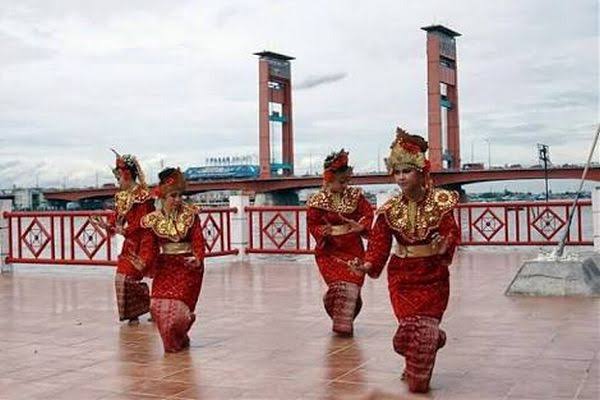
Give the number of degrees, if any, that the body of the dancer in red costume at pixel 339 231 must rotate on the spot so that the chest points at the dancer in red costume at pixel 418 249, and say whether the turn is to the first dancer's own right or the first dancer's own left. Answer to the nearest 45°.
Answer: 0° — they already face them

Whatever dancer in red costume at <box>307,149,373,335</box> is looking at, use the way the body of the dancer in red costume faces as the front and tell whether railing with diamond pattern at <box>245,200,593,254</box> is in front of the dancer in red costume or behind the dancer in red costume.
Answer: behind

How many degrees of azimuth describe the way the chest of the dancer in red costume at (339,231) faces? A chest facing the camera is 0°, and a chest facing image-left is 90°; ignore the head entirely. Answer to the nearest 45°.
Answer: approximately 0°

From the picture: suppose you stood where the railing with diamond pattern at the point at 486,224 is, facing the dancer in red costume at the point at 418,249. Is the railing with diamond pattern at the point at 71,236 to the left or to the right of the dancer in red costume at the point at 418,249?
right

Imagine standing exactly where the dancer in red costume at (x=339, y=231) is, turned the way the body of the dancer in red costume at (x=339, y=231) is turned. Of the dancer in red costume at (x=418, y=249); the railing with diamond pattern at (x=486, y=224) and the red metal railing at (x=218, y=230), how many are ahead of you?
1

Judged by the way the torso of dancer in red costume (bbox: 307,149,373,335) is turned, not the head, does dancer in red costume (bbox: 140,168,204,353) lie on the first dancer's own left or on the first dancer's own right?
on the first dancer's own right

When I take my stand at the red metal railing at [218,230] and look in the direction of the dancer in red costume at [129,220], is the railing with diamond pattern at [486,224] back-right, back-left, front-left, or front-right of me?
back-left

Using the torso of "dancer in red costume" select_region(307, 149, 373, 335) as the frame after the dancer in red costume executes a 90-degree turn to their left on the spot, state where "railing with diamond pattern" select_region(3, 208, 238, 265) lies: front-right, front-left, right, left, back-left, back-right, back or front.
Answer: back-left

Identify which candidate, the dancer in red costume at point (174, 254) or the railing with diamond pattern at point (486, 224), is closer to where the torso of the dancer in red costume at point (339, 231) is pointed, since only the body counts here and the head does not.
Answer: the dancer in red costume

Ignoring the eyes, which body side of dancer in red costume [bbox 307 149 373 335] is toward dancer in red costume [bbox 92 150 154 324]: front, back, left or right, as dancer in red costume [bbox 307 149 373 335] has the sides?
right

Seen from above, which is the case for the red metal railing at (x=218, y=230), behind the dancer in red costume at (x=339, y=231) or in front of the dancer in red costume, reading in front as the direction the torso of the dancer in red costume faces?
behind
